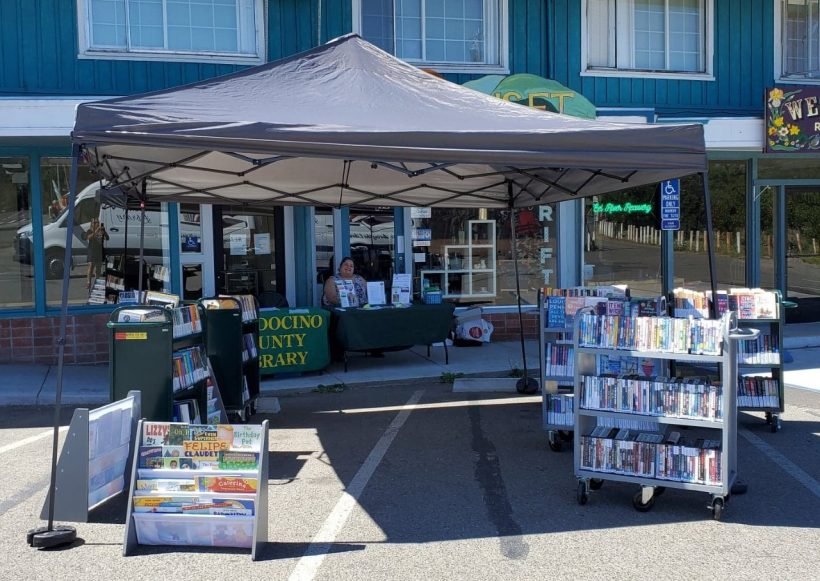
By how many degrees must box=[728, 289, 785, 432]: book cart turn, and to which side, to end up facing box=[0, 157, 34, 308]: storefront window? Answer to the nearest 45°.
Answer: approximately 90° to its right

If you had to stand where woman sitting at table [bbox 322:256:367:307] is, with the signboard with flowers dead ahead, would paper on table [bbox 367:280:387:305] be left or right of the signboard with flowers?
right

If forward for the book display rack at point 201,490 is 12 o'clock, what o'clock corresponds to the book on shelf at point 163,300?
The book on shelf is roughly at 6 o'clock from the book display rack.

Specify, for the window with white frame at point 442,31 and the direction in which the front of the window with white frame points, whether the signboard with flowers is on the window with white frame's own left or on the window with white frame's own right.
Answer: on the window with white frame's own left

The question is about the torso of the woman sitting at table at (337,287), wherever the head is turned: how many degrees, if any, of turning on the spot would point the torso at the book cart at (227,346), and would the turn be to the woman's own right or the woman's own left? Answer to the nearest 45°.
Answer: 0° — they already face it

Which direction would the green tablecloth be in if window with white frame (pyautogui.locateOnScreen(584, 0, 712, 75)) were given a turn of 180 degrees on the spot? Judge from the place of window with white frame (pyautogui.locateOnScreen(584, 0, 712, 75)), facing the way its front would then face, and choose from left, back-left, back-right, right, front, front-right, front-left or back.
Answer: back-left

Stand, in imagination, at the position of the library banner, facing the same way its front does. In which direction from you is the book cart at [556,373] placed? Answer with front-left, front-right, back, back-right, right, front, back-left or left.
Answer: front-left

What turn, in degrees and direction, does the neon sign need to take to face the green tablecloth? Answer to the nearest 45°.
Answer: approximately 45° to its right

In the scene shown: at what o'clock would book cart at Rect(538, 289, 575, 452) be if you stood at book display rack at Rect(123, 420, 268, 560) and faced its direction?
book cart at Rect(538, 289, 575, 452) is roughly at 8 o'clock from book display rack at Rect(123, 420, 268, 560).
